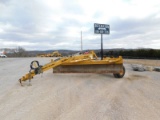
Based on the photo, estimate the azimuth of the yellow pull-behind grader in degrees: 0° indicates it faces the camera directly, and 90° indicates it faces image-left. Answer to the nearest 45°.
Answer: approximately 45°

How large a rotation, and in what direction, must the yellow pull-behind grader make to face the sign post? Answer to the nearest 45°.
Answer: approximately 135° to its right
